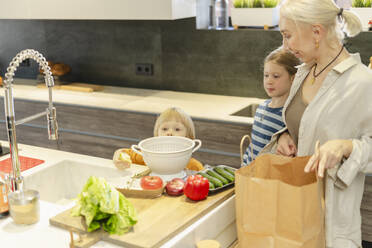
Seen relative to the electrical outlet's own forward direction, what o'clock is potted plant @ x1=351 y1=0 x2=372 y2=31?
The potted plant is roughly at 10 o'clock from the electrical outlet.

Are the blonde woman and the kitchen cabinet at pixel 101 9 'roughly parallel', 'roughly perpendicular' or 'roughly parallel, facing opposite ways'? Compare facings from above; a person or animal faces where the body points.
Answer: roughly perpendicular

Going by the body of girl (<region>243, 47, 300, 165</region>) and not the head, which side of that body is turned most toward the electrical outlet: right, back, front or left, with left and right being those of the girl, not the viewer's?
right

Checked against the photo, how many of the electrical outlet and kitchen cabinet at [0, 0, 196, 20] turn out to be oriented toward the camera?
2

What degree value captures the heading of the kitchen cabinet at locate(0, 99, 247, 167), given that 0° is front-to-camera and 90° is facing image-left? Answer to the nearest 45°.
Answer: approximately 45°

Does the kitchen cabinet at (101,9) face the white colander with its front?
yes

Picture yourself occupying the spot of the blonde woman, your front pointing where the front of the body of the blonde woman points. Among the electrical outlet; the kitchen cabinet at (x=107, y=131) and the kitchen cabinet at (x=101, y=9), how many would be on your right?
3

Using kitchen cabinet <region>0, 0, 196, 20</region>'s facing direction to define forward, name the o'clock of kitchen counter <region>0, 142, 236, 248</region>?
The kitchen counter is roughly at 12 o'clock from the kitchen cabinet.

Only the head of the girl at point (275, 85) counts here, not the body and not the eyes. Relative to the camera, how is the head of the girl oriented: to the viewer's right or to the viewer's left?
to the viewer's left

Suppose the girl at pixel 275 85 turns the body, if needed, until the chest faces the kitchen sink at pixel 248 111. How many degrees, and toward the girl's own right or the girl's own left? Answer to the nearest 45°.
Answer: approximately 135° to the girl's own right

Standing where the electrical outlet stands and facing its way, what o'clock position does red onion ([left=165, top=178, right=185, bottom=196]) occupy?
The red onion is roughly at 12 o'clock from the electrical outlet.

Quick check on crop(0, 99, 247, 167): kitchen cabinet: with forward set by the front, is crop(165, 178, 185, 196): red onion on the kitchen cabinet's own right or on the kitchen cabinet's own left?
on the kitchen cabinet's own left
